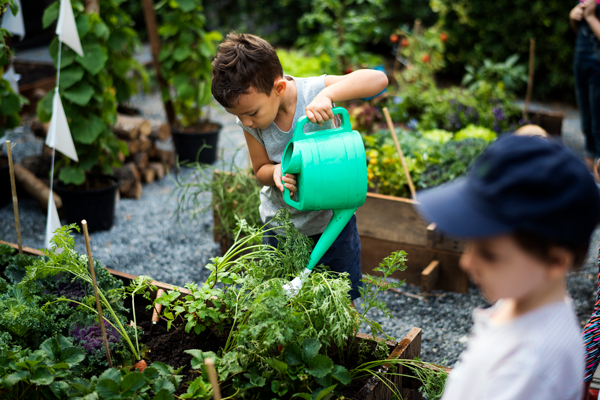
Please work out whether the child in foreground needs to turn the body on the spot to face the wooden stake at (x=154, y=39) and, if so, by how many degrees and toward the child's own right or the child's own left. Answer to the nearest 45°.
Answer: approximately 45° to the child's own right

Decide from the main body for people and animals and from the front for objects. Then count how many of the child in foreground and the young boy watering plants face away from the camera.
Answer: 0

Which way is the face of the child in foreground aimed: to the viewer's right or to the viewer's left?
to the viewer's left

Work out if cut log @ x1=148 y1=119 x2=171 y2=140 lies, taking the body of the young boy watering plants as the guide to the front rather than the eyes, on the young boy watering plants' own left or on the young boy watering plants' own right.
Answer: on the young boy watering plants' own right

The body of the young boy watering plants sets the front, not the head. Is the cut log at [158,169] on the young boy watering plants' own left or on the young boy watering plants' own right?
on the young boy watering plants' own right

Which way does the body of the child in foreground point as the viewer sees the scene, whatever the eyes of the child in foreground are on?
to the viewer's left

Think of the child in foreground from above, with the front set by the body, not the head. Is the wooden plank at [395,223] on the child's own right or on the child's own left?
on the child's own right

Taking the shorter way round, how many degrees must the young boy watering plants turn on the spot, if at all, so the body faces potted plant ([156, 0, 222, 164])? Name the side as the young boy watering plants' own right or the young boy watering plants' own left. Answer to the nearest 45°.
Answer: approximately 135° to the young boy watering plants' own right
